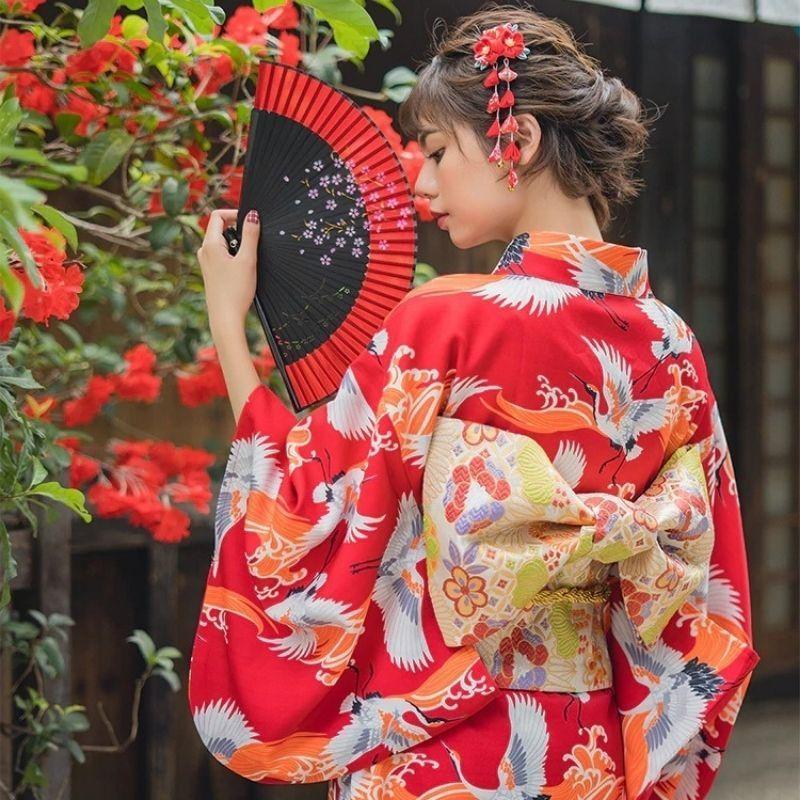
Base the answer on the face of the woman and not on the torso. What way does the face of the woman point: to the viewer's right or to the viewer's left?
to the viewer's left

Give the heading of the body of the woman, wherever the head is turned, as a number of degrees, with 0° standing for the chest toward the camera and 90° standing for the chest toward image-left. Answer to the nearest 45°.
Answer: approximately 135°

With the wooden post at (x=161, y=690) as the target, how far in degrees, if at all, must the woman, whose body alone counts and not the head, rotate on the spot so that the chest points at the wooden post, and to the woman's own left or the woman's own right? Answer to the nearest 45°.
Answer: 0° — they already face it
